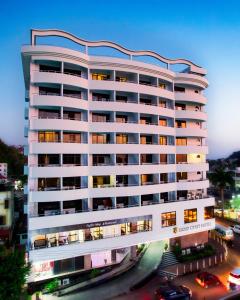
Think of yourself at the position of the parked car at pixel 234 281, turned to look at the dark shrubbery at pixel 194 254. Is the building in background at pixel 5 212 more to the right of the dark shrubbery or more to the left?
left

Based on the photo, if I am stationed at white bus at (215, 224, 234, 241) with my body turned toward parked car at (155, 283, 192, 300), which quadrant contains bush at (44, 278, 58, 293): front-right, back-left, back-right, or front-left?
front-right

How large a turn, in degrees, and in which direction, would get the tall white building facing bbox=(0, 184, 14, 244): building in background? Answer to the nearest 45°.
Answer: approximately 135° to its right

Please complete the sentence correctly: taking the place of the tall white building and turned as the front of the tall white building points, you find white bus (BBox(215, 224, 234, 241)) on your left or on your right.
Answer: on your left

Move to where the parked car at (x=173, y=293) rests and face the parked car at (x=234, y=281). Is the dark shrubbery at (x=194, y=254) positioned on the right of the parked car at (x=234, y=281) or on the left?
left

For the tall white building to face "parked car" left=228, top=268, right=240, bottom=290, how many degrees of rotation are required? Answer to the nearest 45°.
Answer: approximately 45° to its left

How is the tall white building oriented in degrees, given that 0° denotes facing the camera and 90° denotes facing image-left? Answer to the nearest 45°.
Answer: approximately 315°

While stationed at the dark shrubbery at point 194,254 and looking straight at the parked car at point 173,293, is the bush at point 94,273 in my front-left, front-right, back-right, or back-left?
front-right

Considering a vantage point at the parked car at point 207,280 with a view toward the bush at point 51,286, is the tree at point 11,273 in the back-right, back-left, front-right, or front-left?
front-left
